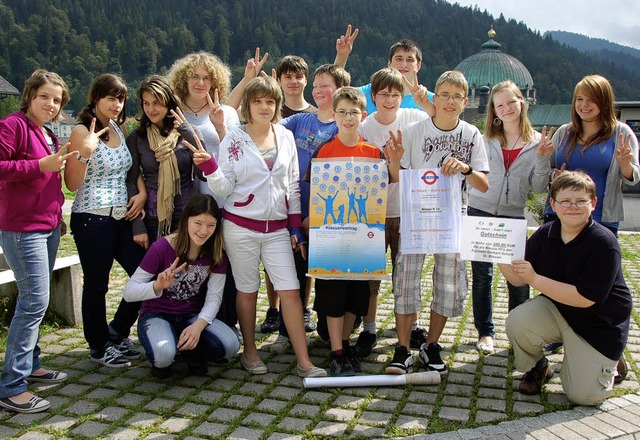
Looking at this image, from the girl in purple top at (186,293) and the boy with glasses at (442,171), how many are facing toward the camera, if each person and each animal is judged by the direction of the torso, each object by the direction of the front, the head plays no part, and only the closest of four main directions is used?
2

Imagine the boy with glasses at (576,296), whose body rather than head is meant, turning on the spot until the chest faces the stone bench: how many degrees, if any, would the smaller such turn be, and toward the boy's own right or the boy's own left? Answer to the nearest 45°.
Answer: approximately 45° to the boy's own right

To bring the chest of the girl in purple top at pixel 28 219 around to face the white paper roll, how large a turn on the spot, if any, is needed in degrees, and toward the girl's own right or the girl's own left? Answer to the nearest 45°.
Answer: approximately 45° to the girl's own left

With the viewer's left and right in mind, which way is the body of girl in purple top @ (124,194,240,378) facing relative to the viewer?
facing the viewer

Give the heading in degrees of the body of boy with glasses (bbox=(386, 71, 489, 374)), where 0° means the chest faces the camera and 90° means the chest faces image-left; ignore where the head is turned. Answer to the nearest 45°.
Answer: approximately 0°

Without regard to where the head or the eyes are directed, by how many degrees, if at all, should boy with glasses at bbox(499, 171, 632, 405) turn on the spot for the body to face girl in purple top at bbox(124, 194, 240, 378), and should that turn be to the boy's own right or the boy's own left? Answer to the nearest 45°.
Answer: approximately 45° to the boy's own right

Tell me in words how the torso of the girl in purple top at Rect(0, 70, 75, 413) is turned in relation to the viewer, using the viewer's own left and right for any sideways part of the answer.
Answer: facing the viewer and to the right of the viewer

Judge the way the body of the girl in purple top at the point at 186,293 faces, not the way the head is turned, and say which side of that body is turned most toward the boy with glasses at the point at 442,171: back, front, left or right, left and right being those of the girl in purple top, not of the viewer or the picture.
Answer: left

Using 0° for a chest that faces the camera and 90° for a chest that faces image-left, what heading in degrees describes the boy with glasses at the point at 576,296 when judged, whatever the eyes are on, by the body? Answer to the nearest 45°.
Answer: approximately 45°
